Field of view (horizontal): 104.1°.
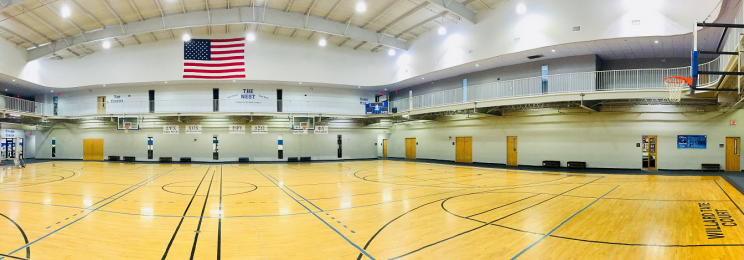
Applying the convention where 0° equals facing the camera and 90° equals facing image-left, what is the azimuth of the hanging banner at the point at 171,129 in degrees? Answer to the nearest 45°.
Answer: approximately 0°

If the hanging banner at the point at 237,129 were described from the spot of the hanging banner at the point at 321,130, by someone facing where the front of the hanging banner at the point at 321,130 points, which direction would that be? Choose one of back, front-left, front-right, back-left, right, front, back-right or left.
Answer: right

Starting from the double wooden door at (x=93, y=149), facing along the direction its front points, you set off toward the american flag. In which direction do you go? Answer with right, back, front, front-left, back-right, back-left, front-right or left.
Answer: front-left

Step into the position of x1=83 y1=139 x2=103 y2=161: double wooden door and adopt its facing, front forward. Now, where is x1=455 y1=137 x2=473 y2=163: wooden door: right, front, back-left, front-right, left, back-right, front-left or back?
front-left

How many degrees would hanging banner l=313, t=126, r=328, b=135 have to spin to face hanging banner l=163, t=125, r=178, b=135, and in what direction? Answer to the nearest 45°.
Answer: approximately 90° to its right

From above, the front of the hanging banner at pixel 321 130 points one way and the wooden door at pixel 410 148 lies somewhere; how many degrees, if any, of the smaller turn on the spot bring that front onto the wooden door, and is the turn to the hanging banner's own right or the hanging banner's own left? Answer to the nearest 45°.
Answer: approximately 90° to the hanging banner's own left

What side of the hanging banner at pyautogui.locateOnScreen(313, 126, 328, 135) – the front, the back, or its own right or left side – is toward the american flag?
right

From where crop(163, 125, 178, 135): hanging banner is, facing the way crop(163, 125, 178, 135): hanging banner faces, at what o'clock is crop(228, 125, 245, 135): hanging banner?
crop(228, 125, 245, 135): hanging banner is roughly at 10 o'clock from crop(163, 125, 178, 135): hanging banner.

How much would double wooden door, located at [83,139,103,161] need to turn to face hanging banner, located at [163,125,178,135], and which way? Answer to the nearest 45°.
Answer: approximately 45° to its left
